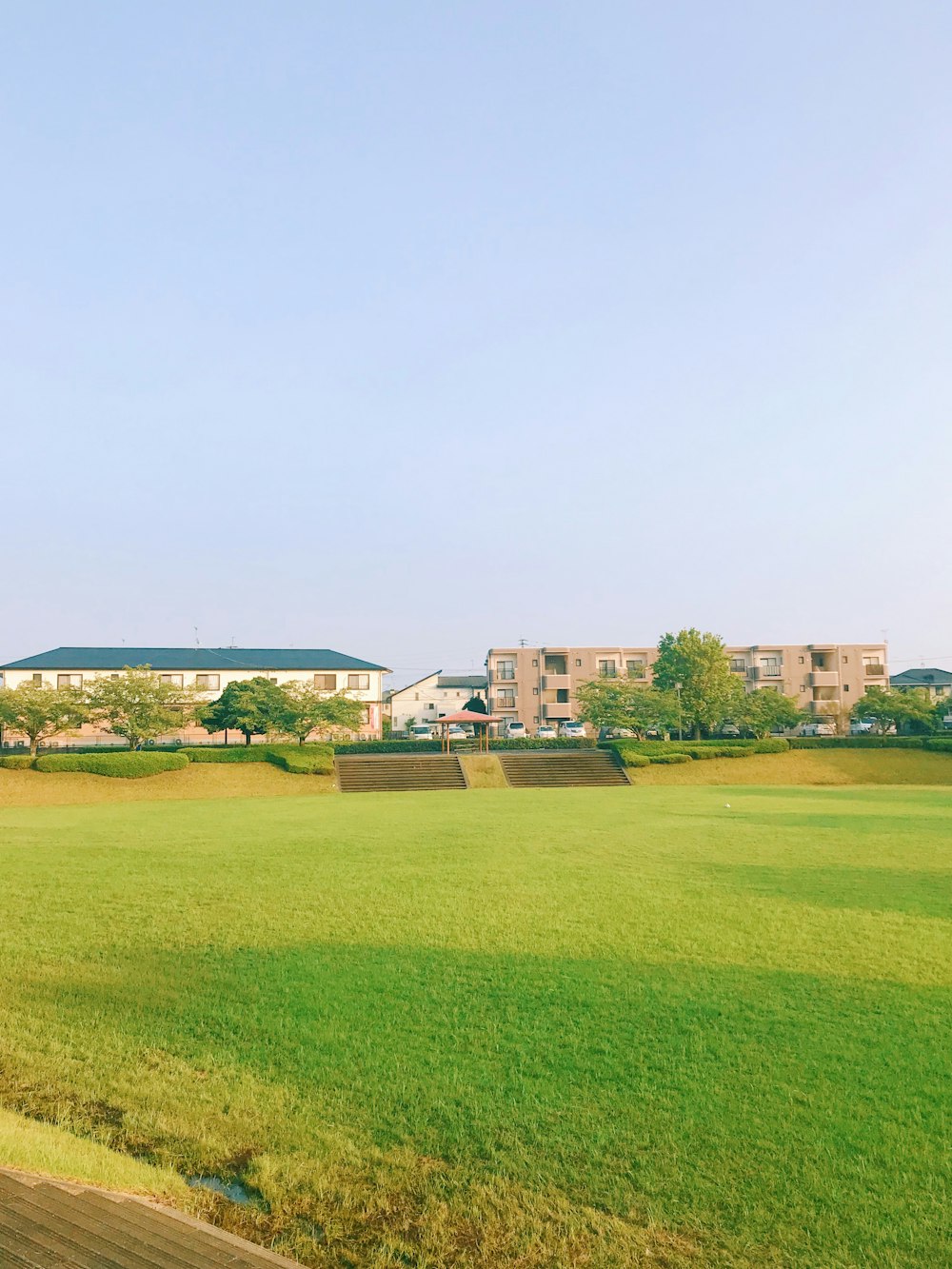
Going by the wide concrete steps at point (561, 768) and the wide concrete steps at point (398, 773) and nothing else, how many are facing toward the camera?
2

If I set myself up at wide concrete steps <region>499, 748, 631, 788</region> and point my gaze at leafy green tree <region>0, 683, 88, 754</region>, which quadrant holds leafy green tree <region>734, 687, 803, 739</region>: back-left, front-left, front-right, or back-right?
back-right

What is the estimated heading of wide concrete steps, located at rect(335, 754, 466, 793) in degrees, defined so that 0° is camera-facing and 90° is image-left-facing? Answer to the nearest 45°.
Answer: approximately 0°

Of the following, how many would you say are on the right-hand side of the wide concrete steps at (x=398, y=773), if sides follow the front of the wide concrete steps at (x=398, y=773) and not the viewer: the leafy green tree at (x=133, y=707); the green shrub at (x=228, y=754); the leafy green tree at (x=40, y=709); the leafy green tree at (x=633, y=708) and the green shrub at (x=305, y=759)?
4

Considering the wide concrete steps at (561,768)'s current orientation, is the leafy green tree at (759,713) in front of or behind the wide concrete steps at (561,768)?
behind

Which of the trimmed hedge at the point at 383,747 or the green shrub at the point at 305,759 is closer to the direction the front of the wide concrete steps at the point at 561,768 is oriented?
the green shrub

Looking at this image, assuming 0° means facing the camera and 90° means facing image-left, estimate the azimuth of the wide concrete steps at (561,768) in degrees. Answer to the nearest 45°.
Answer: approximately 0°

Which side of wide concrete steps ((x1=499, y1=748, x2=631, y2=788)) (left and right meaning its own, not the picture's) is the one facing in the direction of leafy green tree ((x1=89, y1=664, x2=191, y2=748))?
right

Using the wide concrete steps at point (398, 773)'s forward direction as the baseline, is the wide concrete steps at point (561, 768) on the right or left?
on its left

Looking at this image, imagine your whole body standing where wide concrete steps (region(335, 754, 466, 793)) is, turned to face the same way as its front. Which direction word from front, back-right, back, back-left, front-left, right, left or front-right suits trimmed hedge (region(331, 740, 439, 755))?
back

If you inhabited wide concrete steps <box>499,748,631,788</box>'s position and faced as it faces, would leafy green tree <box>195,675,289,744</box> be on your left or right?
on your right

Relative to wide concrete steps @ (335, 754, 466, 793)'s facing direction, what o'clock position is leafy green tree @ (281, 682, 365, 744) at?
The leafy green tree is roughly at 5 o'clock from the wide concrete steps.
